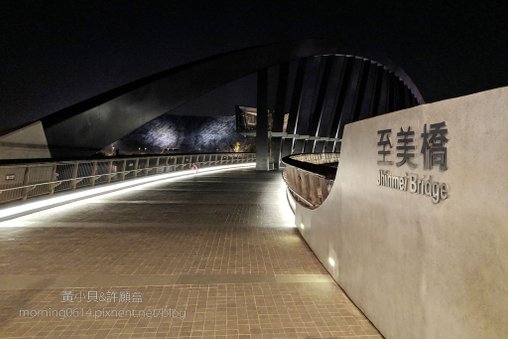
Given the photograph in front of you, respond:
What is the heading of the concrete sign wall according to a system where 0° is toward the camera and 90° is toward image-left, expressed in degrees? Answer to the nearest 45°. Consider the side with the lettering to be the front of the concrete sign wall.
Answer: approximately 45°

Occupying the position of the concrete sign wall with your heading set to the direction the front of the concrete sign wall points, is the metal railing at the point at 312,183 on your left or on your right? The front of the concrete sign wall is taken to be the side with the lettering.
on your right
